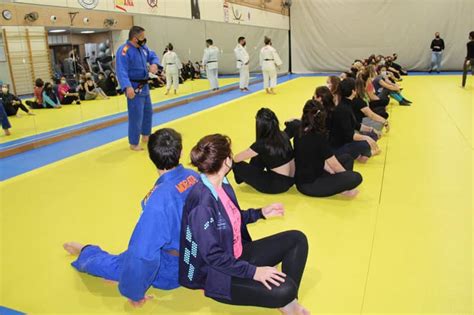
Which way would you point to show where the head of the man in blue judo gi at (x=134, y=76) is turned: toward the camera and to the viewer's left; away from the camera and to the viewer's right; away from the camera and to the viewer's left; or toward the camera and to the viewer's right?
toward the camera and to the viewer's right

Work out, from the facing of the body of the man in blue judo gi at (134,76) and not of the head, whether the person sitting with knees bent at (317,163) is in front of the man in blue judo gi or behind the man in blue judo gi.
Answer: in front

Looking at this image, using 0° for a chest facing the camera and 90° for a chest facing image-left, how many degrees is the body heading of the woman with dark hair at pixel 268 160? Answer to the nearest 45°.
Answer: approximately 135°

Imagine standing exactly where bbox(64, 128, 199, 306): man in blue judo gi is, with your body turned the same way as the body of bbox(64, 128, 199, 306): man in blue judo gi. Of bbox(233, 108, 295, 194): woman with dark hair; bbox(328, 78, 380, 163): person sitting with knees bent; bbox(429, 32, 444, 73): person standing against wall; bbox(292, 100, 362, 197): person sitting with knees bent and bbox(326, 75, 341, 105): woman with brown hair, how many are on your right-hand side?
5

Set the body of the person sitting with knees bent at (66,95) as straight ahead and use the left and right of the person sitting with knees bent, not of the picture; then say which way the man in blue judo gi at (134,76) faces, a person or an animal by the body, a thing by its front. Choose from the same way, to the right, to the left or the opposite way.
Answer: the same way

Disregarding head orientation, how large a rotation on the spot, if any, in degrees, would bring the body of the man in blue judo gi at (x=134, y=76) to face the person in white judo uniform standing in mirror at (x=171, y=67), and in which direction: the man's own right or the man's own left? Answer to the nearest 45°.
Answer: approximately 135° to the man's own left

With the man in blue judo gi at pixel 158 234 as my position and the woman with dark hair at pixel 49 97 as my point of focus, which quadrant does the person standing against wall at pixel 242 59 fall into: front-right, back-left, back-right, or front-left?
front-right

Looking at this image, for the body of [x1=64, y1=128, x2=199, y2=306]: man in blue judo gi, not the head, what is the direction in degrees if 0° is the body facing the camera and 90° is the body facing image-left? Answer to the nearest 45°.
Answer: approximately 135°

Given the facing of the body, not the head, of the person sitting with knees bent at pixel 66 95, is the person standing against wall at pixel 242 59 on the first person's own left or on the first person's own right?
on the first person's own left

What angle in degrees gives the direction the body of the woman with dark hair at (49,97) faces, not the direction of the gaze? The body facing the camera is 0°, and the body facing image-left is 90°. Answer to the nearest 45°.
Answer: approximately 315°

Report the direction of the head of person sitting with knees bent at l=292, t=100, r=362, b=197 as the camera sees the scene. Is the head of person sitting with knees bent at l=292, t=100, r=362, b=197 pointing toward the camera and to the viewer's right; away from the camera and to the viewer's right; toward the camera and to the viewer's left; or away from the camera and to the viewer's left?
away from the camera and to the viewer's left
